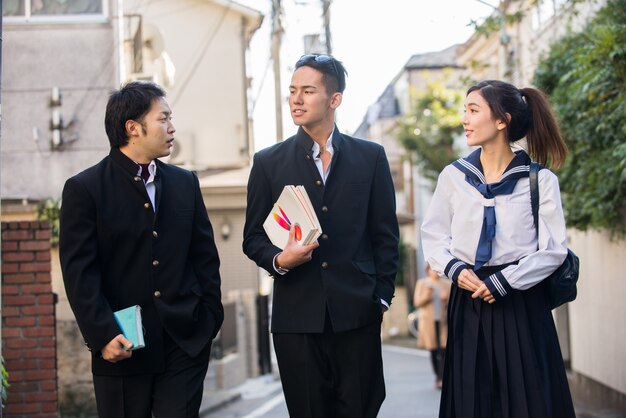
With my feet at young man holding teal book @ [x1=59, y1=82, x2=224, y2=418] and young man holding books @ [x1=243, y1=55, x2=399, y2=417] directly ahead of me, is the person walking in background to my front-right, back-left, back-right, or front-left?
front-left

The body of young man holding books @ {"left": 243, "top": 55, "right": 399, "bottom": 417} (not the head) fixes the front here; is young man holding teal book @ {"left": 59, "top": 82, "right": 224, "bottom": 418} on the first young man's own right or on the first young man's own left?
on the first young man's own right

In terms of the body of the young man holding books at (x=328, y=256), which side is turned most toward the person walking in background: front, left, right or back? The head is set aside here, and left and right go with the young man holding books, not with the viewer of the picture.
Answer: back

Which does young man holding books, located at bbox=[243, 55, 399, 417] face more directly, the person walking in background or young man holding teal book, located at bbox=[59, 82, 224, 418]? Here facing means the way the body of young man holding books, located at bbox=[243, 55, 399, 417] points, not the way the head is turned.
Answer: the young man holding teal book

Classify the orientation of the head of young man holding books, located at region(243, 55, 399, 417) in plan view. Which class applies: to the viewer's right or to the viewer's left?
to the viewer's left

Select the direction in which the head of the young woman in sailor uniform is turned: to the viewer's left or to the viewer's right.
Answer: to the viewer's left

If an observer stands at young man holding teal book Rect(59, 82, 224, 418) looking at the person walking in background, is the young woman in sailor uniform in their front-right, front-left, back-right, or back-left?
front-right

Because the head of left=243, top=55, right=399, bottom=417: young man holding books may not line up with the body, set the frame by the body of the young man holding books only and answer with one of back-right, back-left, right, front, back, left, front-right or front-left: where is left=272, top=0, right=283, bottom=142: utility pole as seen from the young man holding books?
back

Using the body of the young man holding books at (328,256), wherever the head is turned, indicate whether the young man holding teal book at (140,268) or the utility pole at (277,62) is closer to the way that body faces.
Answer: the young man holding teal book

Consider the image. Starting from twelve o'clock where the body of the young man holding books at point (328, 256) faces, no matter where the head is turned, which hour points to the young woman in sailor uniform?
The young woman in sailor uniform is roughly at 9 o'clock from the young man holding books.

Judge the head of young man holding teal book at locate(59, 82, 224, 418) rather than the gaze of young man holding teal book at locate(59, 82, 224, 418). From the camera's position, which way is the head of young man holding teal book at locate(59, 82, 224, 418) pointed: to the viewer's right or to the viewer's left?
to the viewer's right

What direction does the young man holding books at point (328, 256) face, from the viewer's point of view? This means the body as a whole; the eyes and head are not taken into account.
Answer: toward the camera
